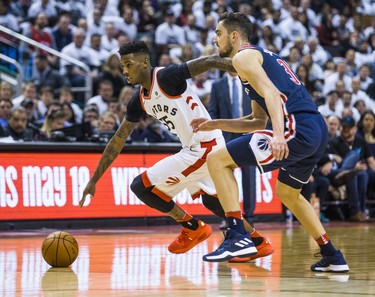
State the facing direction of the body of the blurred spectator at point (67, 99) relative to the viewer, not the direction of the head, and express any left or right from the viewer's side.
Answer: facing the viewer

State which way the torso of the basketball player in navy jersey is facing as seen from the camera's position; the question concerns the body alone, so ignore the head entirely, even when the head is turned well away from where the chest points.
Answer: to the viewer's left

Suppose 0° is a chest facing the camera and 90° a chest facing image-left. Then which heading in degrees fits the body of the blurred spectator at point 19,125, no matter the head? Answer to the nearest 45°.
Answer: approximately 0°

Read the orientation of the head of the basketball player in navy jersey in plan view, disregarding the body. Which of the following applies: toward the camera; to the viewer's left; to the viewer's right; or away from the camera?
to the viewer's left

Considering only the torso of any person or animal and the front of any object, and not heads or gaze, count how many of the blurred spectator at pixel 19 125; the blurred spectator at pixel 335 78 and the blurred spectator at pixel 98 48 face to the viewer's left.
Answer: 0

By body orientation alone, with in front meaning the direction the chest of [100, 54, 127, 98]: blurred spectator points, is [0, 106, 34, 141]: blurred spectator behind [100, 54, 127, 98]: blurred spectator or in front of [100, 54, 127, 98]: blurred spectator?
in front

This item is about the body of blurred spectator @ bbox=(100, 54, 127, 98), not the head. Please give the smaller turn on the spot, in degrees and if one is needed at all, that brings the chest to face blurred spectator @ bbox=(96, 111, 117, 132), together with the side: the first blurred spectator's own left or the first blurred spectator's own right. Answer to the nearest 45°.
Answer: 0° — they already face them

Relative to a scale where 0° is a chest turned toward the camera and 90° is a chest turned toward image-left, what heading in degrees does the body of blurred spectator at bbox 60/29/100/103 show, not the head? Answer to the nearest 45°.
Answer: approximately 0°

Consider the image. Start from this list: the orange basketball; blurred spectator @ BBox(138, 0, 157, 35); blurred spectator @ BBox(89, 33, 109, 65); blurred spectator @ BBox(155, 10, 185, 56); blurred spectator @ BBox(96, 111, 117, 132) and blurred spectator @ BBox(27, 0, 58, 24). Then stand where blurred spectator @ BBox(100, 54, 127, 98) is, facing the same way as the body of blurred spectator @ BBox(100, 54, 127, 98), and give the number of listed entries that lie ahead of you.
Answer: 2

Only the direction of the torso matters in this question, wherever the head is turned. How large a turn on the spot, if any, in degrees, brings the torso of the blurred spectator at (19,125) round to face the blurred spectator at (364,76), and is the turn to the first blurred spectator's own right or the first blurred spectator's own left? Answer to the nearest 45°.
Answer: approximately 135° to the first blurred spectator's own left

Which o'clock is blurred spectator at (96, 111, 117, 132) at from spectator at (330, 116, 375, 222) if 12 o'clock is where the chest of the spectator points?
The blurred spectator is roughly at 2 o'clock from the spectator.

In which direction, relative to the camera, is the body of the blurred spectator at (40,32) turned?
toward the camera

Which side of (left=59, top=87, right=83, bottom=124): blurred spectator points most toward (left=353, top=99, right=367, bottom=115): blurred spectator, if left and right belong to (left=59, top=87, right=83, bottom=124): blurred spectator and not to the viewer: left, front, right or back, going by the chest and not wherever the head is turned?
left

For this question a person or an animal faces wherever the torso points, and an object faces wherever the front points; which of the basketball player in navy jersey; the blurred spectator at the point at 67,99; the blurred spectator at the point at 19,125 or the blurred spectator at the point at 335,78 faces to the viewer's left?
the basketball player in navy jersey

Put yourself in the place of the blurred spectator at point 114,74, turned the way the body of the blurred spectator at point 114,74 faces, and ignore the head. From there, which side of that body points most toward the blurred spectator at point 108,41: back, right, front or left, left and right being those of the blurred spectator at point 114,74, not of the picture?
back

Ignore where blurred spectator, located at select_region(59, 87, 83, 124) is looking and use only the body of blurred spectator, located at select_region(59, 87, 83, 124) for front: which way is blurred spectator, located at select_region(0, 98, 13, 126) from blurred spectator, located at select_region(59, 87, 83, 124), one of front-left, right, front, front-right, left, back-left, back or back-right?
front-right
